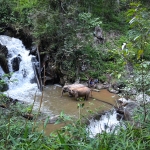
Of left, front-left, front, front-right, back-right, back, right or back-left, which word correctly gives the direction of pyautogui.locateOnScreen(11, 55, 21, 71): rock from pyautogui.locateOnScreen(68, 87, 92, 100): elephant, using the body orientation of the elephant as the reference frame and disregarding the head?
front-right

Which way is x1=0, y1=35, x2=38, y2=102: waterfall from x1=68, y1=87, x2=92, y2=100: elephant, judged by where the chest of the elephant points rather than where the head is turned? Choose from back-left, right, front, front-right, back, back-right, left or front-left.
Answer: front-right

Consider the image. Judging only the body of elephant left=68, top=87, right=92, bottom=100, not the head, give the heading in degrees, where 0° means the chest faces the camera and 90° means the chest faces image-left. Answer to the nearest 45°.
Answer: approximately 90°
